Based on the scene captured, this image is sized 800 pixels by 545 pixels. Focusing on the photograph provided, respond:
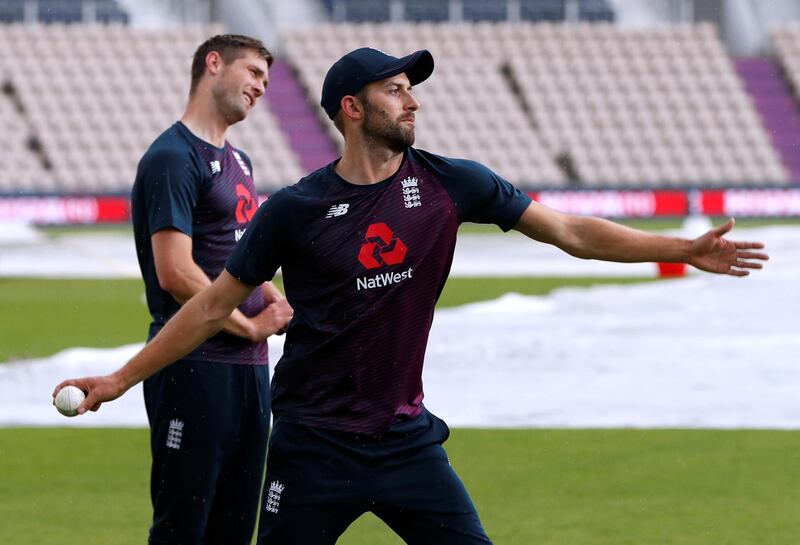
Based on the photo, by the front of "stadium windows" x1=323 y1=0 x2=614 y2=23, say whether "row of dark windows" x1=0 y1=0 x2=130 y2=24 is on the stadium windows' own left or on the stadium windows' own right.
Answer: on the stadium windows' own right

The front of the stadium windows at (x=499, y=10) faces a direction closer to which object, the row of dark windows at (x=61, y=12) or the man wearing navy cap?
the man wearing navy cap

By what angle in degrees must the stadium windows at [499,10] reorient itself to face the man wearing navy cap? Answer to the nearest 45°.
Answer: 0° — it already faces them

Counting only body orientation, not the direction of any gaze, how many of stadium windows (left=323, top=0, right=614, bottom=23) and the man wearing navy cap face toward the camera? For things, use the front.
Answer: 2

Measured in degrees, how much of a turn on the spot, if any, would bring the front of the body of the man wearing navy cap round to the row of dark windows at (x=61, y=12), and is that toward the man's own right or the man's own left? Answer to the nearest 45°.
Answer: approximately 180°

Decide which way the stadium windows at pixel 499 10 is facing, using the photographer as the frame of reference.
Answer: facing the viewer

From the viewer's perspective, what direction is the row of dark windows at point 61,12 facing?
toward the camera

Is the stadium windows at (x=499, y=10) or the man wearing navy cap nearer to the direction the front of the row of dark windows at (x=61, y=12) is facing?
the man wearing navy cap

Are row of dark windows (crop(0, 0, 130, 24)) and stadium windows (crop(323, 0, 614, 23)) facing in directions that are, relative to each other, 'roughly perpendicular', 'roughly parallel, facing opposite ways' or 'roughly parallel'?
roughly parallel

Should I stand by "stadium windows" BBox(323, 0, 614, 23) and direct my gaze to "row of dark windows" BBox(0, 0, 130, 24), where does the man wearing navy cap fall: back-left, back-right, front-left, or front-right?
front-left

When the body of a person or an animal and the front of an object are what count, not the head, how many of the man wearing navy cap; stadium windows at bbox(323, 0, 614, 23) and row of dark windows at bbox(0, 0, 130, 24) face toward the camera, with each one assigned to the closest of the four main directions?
3

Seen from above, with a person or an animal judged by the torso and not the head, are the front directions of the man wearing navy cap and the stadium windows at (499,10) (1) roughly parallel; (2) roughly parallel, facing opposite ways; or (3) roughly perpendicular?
roughly parallel

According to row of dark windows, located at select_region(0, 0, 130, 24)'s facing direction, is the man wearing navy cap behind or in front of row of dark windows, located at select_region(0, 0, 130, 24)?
in front

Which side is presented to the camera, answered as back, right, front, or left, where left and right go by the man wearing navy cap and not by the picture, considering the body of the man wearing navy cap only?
front
